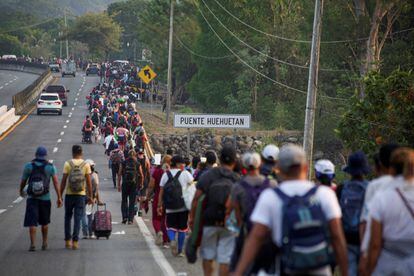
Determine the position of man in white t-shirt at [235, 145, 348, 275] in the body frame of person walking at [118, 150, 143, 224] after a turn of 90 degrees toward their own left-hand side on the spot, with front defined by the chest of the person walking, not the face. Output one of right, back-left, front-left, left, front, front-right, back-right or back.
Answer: left

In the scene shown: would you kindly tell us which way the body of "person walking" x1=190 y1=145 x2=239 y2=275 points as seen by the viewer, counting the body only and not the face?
away from the camera

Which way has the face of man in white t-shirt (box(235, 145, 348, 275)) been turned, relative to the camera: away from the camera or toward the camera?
away from the camera

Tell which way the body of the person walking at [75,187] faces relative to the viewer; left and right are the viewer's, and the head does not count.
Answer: facing away from the viewer

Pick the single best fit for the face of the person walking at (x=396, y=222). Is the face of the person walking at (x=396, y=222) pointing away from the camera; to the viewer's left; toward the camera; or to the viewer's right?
away from the camera

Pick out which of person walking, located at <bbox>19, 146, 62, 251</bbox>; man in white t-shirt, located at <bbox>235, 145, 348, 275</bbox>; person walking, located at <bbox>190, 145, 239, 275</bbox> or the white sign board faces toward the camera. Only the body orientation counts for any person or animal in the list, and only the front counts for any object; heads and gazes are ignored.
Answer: the white sign board

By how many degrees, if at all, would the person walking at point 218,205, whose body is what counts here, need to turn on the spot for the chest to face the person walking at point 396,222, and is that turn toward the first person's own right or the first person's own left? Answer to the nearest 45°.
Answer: approximately 135° to the first person's own right

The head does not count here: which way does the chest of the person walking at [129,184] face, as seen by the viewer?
away from the camera

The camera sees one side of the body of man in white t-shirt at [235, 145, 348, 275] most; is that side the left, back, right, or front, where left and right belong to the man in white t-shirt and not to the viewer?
back

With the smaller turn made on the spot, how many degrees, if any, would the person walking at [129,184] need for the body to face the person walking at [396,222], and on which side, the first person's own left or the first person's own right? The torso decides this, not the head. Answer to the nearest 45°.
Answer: approximately 180°

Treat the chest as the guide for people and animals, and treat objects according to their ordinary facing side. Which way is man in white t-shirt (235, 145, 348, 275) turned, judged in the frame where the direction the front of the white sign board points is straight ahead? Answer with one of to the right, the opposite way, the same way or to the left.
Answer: the opposite way

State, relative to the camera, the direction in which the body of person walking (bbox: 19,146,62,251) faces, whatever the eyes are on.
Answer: away from the camera

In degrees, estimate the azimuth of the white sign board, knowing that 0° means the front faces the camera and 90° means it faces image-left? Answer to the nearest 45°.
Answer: approximately 0°

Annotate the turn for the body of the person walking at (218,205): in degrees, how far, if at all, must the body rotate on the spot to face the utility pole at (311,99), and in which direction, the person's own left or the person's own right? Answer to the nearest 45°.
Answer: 0° — they already face it
